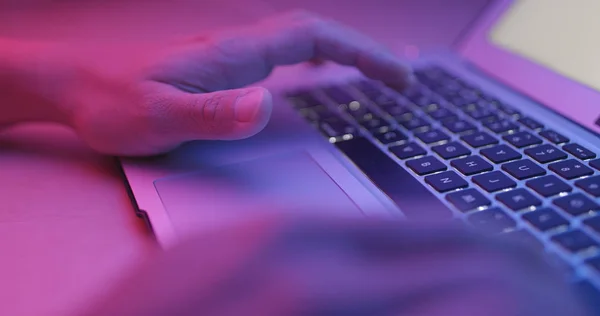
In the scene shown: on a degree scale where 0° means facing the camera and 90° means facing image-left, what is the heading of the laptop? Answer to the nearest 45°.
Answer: approximately 45°
